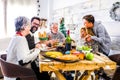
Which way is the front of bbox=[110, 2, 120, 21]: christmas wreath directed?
toward the camera

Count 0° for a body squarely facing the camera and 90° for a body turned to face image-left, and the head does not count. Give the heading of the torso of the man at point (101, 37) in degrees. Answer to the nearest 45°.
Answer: approximately 90°

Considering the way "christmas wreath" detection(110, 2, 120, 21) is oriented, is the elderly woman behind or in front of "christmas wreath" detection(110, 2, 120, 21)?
in front

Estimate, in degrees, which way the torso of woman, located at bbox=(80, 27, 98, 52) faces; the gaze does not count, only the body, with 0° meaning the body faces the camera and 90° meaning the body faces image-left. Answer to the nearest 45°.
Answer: approximately 90°

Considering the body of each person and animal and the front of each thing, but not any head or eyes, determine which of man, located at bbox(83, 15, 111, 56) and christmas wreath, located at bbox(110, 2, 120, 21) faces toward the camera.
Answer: the christmas wreath

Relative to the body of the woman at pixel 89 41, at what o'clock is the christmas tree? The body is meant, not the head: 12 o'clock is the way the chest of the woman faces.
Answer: The christmas tree is roughly at 2 o'clock from the woman.

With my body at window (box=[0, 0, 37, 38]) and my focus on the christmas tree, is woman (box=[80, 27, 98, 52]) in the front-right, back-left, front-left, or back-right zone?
front-right

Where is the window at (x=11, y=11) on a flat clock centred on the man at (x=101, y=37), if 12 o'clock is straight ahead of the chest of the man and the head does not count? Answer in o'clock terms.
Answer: The window is roughly at 1 o'clock from the man.

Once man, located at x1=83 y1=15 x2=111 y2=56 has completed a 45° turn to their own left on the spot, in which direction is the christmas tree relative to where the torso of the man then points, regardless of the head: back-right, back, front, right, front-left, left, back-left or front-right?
right

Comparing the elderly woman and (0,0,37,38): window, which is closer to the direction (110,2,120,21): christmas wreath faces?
the elderly woman

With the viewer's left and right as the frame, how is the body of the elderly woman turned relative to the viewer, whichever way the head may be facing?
facing away from the viewer and to the right of the viewer

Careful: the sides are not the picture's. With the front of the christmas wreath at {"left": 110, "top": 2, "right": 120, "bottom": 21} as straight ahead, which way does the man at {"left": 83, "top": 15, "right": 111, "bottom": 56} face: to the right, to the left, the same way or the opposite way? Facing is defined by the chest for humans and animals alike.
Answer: to the right
